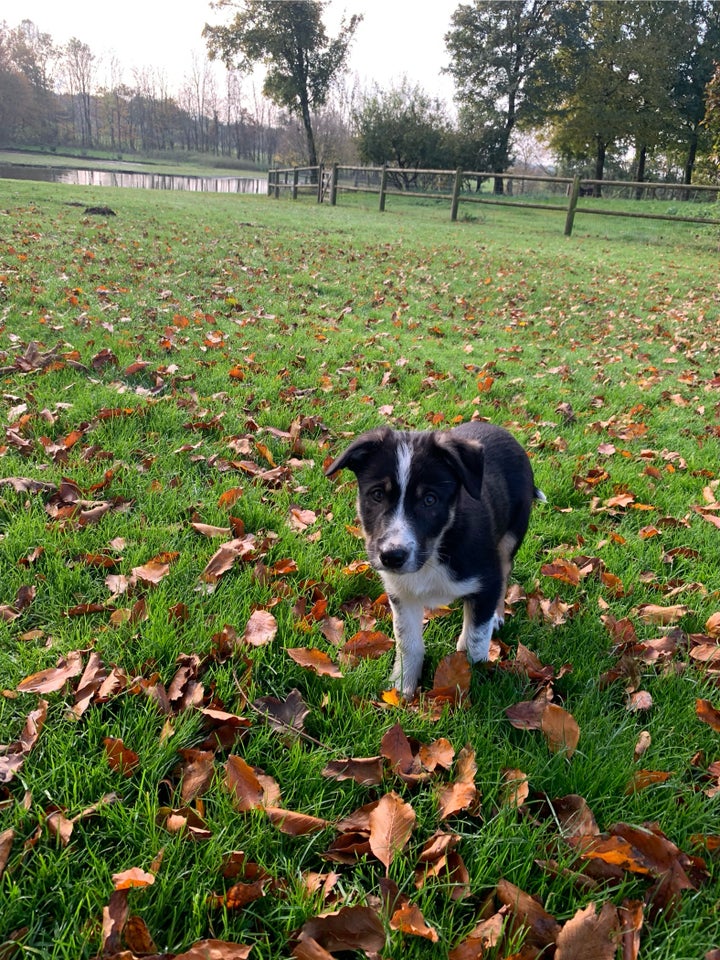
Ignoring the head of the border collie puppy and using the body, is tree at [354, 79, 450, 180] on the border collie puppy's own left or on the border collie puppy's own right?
on the border collie puppy's own right

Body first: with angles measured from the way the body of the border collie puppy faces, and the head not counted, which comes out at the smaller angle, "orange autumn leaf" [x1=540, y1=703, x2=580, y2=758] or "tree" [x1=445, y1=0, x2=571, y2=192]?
the orange autumn leaf

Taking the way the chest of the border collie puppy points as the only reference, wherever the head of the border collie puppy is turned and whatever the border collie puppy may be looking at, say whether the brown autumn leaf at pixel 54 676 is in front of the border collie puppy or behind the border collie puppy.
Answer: in front

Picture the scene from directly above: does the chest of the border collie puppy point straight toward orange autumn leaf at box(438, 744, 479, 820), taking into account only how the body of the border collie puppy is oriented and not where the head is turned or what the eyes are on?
no

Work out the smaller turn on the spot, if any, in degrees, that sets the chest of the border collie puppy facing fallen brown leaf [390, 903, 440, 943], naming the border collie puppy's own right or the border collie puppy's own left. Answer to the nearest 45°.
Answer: approximately 45° to the border collie puppy's own left

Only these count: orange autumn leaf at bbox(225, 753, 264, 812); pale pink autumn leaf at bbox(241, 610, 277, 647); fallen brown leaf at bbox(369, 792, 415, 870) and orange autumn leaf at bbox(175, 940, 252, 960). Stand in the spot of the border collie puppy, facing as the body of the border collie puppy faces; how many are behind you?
0

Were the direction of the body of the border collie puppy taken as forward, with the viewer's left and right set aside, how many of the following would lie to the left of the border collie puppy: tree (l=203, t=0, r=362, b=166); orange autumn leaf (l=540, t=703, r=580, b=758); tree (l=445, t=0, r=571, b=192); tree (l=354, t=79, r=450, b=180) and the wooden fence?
1

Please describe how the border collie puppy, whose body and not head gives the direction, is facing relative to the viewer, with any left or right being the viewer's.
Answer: facing the viewer and to the left of the viewer

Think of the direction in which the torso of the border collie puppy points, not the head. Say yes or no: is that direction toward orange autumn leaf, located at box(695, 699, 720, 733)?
no

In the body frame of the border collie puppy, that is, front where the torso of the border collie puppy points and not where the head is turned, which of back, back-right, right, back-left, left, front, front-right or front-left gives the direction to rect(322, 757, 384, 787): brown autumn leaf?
front-left

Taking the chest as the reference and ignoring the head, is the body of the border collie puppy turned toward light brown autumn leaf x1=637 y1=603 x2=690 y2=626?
no

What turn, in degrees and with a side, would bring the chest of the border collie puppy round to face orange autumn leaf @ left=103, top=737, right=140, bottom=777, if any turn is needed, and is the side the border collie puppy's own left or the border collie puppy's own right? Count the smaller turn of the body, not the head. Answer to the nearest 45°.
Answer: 0° — it already faces it

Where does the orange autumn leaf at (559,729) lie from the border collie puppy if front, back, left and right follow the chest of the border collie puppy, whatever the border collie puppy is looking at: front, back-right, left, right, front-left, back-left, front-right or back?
left

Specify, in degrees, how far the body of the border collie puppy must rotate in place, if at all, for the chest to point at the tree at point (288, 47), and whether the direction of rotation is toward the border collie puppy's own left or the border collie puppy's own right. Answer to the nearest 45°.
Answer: approximately 135° to the border collie puppy's own right
